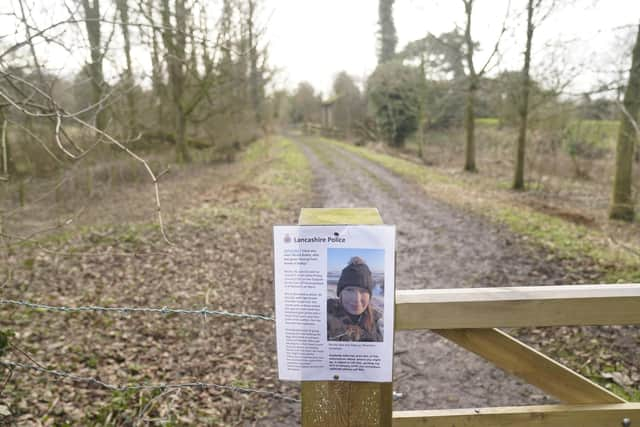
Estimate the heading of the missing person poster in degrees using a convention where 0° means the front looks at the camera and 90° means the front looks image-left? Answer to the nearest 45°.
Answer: approximately 0°
